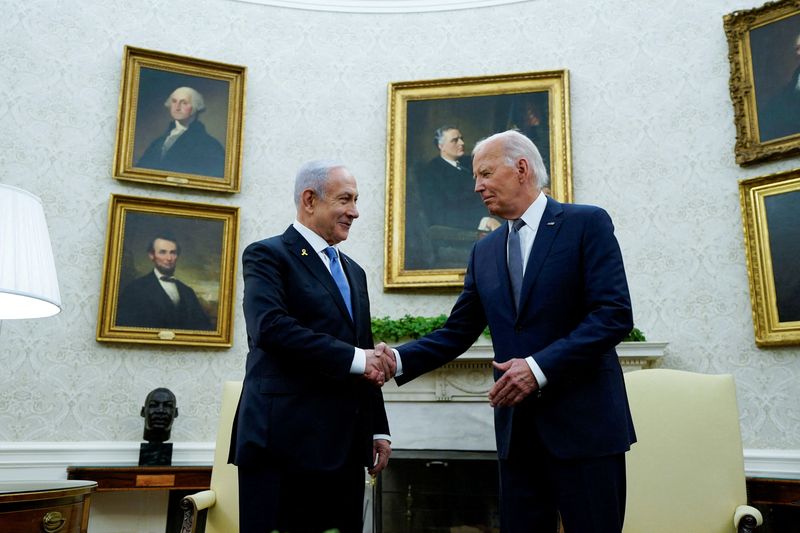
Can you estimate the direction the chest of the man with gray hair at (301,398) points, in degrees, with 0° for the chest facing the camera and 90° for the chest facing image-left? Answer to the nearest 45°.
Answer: approximately 315°

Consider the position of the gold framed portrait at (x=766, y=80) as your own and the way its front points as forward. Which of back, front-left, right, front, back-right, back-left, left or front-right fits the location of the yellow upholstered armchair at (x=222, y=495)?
front

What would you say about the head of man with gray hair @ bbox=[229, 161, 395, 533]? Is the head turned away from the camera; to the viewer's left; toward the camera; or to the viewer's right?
to the viewer's right

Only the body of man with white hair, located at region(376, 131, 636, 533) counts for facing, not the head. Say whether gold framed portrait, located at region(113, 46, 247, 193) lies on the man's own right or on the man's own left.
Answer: on the man's own right

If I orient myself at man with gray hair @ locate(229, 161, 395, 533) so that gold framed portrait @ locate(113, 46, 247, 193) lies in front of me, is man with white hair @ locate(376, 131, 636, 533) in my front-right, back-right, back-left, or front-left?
back-right

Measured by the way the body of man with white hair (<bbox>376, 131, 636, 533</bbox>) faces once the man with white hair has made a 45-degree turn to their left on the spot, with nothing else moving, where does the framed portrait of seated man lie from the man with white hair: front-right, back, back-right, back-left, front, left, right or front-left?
back

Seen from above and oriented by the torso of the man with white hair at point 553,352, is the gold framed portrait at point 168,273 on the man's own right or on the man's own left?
on the man's own right

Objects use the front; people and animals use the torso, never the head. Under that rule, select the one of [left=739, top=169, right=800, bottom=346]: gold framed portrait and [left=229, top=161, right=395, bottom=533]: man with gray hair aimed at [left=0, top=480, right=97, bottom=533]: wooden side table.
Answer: the gold framed portrait

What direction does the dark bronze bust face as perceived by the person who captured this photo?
facing the viewer

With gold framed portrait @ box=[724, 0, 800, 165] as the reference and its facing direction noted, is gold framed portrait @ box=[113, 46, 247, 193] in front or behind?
in front

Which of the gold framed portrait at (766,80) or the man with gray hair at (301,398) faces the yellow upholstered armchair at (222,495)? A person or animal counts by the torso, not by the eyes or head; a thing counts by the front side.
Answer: the gold framed portrait

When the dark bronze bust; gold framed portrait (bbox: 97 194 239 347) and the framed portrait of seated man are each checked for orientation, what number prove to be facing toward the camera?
3

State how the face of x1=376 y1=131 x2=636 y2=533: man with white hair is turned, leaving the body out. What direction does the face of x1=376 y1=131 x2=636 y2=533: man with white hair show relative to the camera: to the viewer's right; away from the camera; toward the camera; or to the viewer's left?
to the viewer's left

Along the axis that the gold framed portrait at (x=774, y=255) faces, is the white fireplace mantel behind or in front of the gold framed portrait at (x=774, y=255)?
in front

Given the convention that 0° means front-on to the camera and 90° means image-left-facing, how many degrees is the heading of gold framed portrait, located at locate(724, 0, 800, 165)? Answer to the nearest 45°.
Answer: approximately 45°

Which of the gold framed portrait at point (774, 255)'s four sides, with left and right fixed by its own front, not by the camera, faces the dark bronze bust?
front
